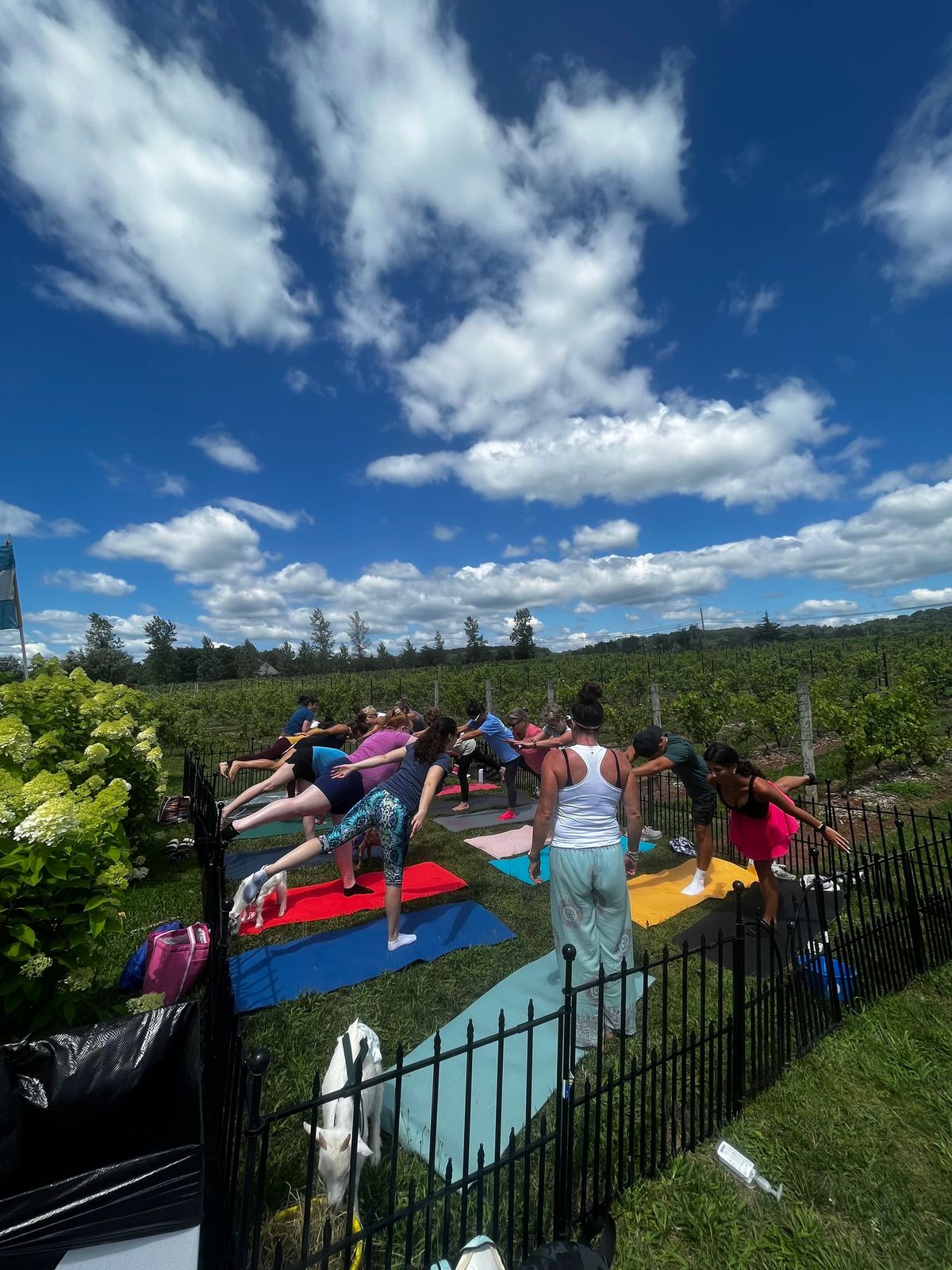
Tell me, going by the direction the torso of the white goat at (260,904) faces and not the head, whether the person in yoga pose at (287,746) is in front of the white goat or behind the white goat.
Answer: behind

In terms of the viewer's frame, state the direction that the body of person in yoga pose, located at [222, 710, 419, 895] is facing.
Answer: to the viewer's right

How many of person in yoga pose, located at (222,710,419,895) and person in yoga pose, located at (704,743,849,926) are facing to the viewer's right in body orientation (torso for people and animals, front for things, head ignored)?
1

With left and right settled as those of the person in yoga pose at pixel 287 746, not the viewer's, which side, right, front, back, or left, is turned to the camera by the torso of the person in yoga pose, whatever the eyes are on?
right

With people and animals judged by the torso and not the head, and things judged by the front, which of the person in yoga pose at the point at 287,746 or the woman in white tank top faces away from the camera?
the woman in white tank top

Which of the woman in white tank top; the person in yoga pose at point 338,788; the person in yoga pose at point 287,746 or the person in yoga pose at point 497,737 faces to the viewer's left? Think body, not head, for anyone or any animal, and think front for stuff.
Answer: the person in yoga pose at point 497,737

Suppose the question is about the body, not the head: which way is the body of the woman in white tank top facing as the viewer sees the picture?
away from the camera

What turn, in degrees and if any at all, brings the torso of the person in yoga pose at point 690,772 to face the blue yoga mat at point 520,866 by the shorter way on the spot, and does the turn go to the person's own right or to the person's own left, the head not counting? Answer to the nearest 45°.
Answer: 0° — they already face it

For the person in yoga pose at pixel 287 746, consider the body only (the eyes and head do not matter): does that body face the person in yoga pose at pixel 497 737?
yes

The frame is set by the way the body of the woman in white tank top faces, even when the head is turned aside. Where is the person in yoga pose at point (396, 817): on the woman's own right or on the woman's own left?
on the woman's own left

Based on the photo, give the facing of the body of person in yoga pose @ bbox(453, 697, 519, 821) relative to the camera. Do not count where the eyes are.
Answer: to the viewer's left

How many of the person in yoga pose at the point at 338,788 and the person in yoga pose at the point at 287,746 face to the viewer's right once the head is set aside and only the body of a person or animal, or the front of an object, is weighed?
2

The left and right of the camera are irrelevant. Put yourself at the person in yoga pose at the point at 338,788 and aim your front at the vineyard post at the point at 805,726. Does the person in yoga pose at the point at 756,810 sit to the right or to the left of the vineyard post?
right
